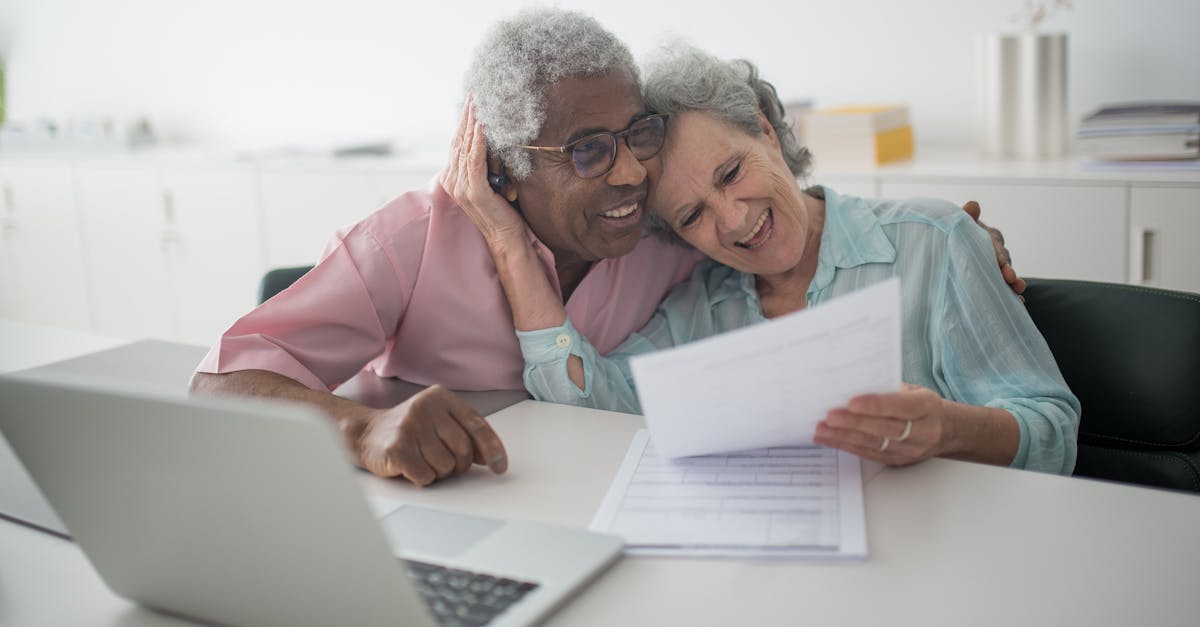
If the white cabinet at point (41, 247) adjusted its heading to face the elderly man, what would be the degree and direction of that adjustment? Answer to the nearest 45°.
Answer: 0° — it already faces them

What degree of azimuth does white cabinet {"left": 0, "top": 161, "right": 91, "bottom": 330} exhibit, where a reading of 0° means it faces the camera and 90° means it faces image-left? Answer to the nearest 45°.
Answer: approximately 0°

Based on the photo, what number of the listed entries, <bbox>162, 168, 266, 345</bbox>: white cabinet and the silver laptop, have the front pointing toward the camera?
1

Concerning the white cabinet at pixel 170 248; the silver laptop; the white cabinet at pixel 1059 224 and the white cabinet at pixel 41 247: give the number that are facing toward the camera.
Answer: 3

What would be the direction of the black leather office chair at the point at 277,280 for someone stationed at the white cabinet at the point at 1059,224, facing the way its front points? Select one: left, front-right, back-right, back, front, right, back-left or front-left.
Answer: front-right

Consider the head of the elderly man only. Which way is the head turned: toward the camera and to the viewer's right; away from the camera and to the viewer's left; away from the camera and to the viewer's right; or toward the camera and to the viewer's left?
toward the camera and to the viewer's right

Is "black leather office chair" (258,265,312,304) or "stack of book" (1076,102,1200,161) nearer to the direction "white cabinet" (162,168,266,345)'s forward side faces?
the black leather office chair

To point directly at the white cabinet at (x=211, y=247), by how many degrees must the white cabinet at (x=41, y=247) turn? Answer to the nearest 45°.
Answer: approximately 45° to its left

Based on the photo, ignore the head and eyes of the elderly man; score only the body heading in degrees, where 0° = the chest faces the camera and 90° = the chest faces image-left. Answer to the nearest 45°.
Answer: approximately 315°

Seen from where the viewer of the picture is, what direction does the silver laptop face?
facing away from the viewer and to the right of the viewer

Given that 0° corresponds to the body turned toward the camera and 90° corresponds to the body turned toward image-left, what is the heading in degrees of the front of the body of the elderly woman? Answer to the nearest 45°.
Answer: approximately 45°

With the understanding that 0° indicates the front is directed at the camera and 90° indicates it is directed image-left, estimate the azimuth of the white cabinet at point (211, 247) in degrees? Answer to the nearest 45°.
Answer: approximately 0°
